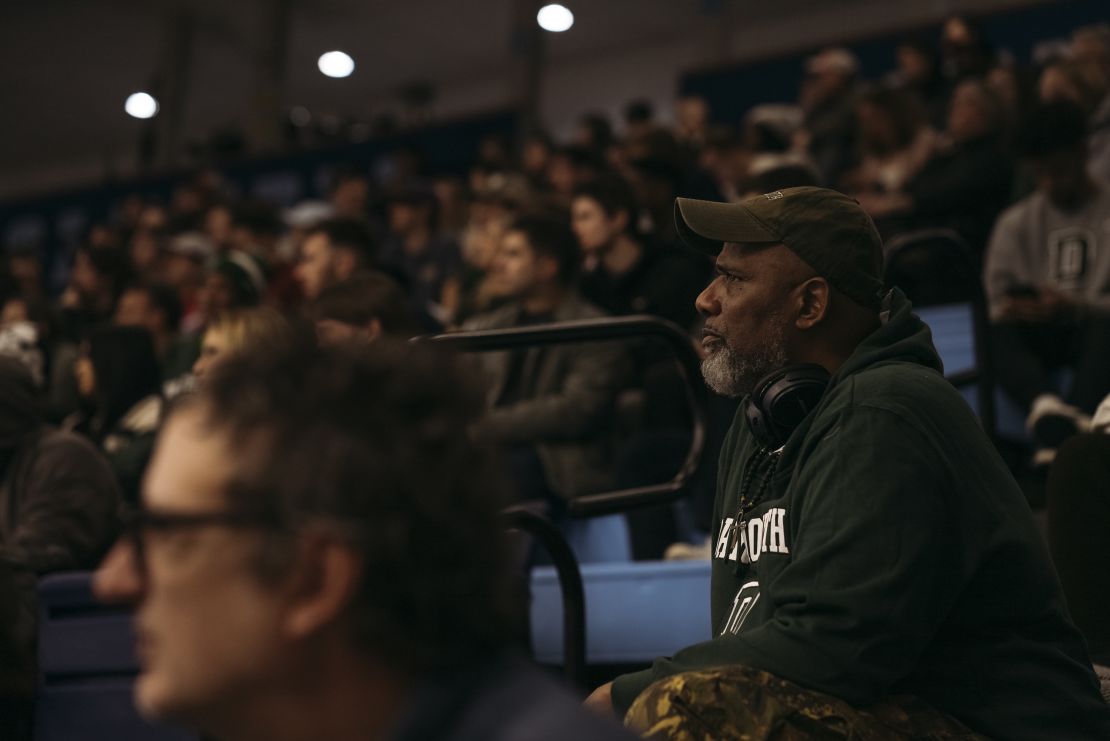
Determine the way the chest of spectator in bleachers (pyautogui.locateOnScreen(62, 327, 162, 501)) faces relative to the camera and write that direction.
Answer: to the viewer's left

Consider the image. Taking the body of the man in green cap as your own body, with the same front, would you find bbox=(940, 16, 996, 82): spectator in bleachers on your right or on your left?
on your right

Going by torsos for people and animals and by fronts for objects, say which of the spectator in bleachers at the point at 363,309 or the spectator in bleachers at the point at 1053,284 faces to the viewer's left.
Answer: the spectator in bleachers at the point at 363,309

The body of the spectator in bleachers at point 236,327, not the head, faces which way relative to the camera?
to the viewer's left

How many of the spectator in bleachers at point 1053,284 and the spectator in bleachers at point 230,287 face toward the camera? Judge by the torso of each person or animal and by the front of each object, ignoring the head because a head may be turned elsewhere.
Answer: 1

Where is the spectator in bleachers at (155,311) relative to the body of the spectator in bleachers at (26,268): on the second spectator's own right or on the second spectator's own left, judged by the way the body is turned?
on the second spectator's own left

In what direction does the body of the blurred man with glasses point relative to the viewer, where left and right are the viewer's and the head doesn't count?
facing to the left of the viewer

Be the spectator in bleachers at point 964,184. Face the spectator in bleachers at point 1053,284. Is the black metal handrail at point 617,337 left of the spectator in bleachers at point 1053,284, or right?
right

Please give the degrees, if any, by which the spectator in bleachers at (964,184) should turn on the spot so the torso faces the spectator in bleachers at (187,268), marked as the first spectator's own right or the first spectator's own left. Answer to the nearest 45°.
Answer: approximately 45° to the first spectator's own right

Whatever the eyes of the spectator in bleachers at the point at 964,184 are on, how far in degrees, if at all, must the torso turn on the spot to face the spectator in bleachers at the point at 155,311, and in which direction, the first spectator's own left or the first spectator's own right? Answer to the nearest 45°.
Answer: approximately 45° to the first spectator's own right

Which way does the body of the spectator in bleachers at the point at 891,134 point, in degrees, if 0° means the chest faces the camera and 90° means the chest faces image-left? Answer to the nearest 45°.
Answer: approximately 45°
